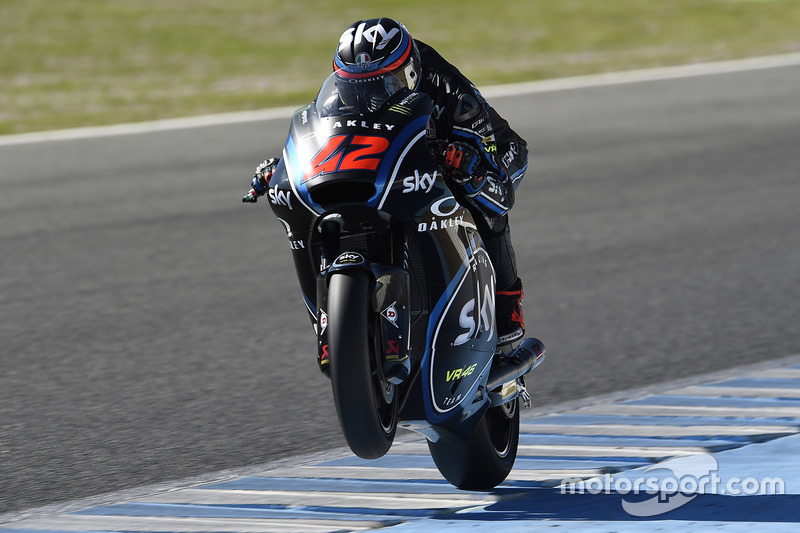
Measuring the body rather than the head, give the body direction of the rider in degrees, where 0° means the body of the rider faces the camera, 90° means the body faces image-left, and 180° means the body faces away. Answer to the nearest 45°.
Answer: approximately 45°

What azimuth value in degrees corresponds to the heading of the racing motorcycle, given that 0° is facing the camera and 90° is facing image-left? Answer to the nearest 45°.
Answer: approximately 45°

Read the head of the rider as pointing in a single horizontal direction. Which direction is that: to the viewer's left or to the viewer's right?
to the viewer's left
